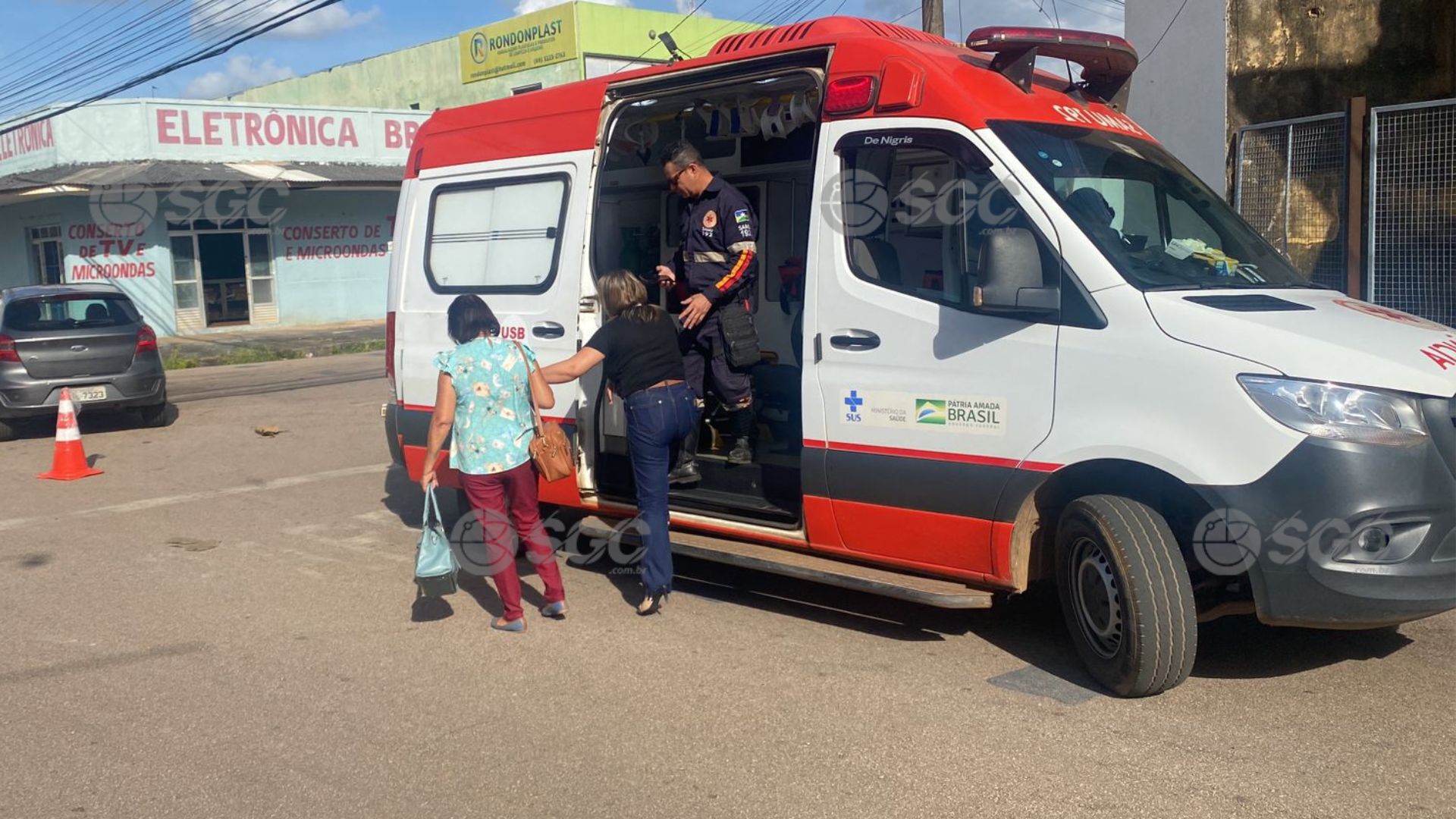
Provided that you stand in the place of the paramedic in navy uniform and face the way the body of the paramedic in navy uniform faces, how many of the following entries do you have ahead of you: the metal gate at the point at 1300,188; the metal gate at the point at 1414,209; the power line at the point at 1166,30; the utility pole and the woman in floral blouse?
1

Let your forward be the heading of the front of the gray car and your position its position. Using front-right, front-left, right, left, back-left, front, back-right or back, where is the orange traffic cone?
back

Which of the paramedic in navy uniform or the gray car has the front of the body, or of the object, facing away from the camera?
the gray car

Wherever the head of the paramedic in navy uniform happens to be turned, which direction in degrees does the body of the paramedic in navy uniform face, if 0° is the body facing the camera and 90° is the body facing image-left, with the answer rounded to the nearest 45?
approximately 45°

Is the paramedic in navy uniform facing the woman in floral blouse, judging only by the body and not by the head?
yes

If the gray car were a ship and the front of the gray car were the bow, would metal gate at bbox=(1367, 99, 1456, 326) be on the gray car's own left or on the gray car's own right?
on the gray car's own right

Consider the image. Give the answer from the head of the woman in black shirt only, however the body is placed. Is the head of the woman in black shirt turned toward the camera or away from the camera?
away from the camera

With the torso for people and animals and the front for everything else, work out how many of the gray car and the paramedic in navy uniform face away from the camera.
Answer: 1

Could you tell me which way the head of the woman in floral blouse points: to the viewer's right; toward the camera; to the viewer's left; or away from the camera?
away from the camera

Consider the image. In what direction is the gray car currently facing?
away from the camera

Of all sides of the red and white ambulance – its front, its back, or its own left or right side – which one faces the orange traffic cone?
back

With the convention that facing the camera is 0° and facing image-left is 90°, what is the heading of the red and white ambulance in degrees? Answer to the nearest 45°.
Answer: approximately 315°

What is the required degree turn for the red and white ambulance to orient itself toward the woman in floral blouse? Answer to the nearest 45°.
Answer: approximately 135° to its right

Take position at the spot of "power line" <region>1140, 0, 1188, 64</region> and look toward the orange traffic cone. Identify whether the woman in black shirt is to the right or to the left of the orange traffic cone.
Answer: left

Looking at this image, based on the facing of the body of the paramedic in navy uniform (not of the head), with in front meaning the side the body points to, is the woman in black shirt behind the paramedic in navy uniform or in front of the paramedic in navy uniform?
in front

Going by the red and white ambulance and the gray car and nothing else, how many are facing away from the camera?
1
